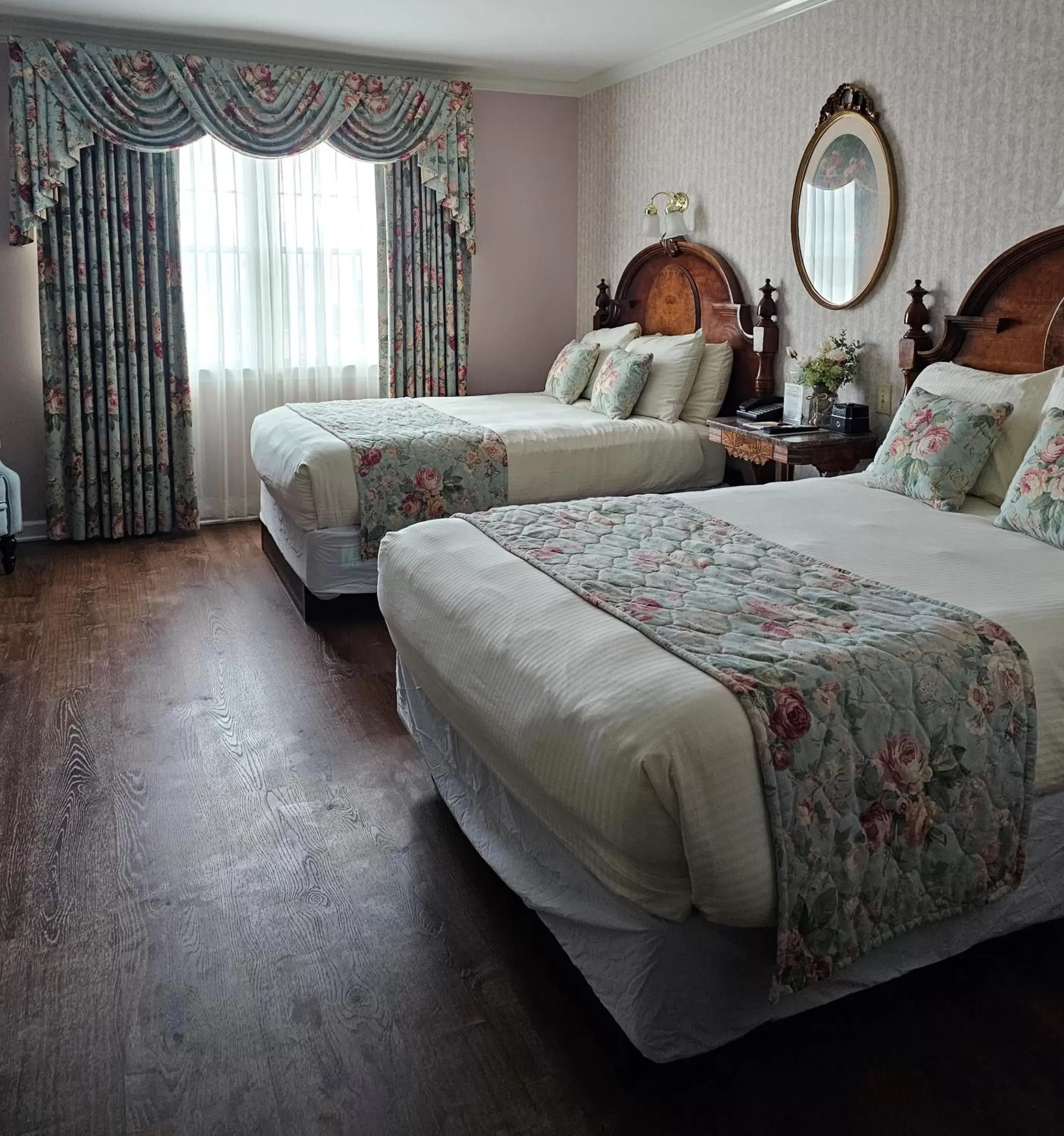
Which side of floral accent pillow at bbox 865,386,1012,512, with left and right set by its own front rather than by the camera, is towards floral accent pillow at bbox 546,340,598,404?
right

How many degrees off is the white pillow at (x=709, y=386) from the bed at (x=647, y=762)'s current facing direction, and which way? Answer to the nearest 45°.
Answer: approximately 135° to its right

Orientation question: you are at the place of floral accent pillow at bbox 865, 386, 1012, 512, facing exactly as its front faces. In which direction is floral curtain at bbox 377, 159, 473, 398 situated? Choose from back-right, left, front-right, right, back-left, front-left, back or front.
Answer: right

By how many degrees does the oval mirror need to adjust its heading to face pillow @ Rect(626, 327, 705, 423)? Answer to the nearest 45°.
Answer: approximately 90° to its right

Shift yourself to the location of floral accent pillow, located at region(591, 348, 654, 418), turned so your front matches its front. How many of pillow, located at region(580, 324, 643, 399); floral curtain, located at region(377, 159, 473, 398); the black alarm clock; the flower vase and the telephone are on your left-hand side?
3
